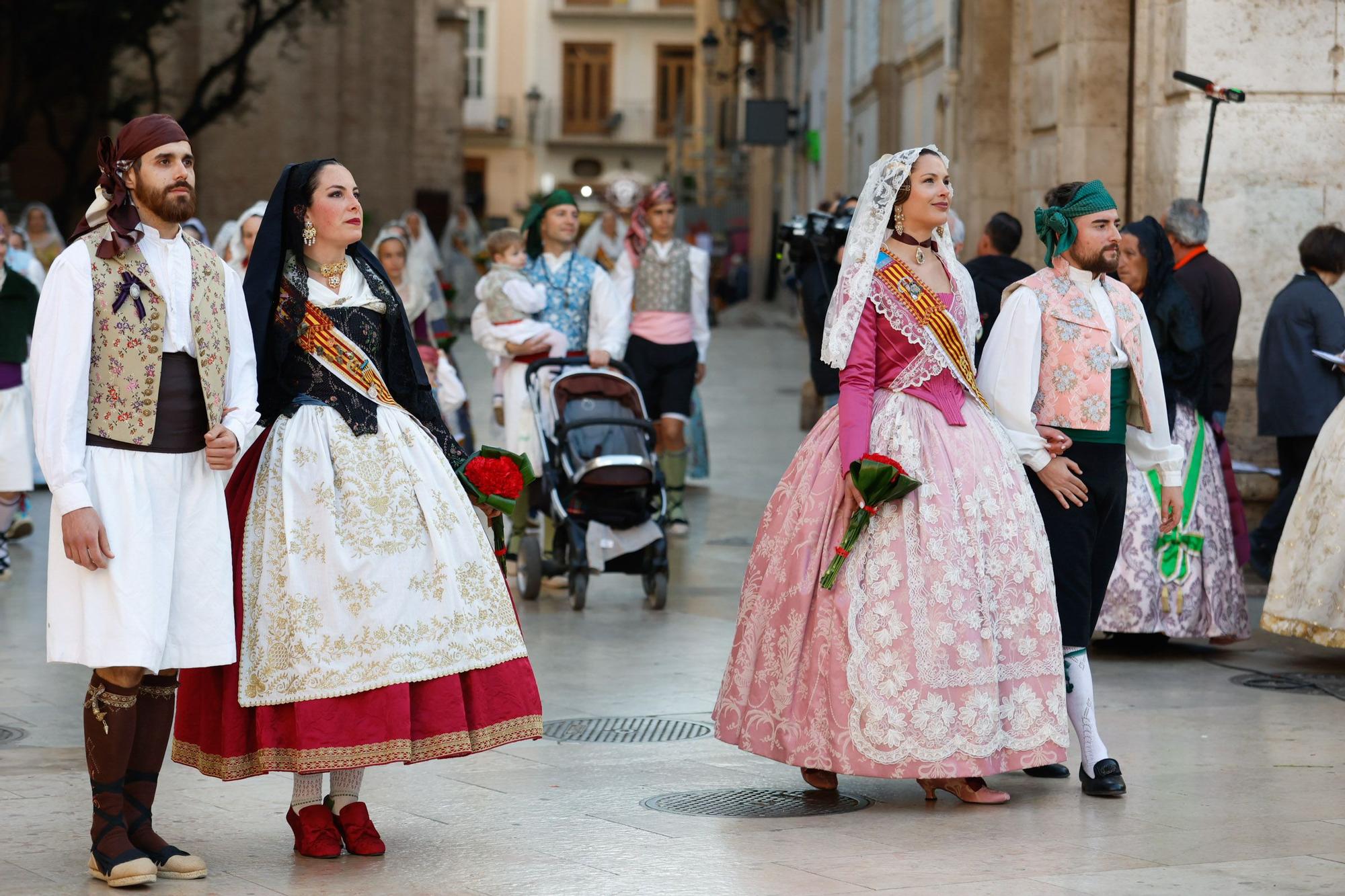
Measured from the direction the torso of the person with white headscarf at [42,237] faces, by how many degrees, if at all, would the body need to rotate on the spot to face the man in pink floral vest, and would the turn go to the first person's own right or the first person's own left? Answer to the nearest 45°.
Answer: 0° — they already face them

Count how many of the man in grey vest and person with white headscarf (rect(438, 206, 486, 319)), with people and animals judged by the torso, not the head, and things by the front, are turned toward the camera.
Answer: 2

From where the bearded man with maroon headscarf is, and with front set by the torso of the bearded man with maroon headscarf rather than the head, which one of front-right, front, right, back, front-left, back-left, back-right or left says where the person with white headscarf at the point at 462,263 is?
back-left

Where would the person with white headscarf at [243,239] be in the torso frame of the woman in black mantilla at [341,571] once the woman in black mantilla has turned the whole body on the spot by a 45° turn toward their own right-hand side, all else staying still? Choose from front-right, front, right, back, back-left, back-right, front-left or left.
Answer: back

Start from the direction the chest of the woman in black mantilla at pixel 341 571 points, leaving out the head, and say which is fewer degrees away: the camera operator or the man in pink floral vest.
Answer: the man in pink floral vest

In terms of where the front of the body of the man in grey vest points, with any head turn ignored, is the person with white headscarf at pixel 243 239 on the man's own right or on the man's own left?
on the man's own right

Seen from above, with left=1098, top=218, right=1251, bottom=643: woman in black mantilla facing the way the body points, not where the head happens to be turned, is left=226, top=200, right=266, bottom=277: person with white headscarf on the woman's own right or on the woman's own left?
on the woman's own right

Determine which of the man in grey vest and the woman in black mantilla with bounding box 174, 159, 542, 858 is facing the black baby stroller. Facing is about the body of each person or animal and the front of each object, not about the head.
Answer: the man in grey vest

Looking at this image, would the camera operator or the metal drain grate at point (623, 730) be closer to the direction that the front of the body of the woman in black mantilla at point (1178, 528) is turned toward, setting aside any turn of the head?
the metal drain grate

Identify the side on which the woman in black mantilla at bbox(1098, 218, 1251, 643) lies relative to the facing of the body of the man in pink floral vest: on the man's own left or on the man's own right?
on the man's own left

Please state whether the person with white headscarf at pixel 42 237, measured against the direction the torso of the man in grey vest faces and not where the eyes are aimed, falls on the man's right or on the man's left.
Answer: on the man's right

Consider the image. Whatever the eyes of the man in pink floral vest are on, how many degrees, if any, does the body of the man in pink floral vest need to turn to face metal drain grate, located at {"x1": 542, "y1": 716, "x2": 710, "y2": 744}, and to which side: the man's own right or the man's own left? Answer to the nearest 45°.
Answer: approximately 135° to the man's own right

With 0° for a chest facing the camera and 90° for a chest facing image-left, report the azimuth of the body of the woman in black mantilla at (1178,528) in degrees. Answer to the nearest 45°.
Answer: approximately 45°

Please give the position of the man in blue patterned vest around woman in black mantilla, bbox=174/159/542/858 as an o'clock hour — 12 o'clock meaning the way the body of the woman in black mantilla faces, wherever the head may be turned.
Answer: The man in blue patterned vest is roughly at 8 o'clock from the woman in black mantilla.
